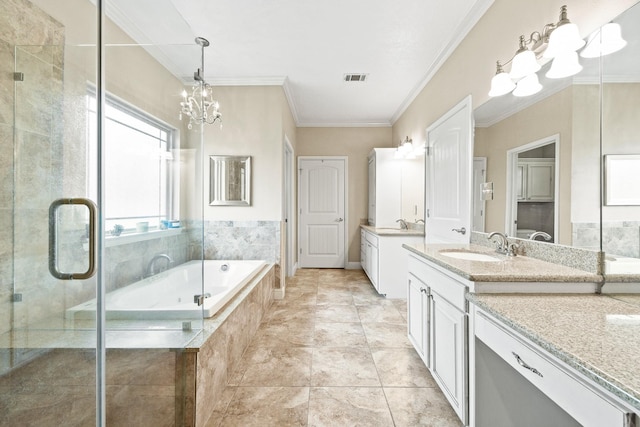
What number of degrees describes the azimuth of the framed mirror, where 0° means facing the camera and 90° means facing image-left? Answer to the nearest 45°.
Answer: approximately 0°

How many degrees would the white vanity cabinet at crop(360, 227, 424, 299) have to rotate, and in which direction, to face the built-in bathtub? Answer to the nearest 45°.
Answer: approximately 45° to its left

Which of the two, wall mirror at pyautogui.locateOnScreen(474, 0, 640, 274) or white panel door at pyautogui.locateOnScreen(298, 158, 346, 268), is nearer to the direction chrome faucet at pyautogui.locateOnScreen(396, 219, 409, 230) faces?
the white panel door

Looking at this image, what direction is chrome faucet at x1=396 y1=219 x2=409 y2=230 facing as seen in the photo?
to the viewer's left

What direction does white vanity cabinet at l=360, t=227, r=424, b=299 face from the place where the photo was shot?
facing to the left of the viewer

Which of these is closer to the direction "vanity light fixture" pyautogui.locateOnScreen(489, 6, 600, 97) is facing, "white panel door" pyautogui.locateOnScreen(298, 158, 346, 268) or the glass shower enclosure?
the glass shower enclosure

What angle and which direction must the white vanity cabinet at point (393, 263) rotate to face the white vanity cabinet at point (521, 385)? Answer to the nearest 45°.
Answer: approximately 90° to its left

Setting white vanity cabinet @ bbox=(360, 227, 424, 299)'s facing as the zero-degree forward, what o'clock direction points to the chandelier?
The chandelier is roughly at 10 o'clock from the white vanity cabinet.
